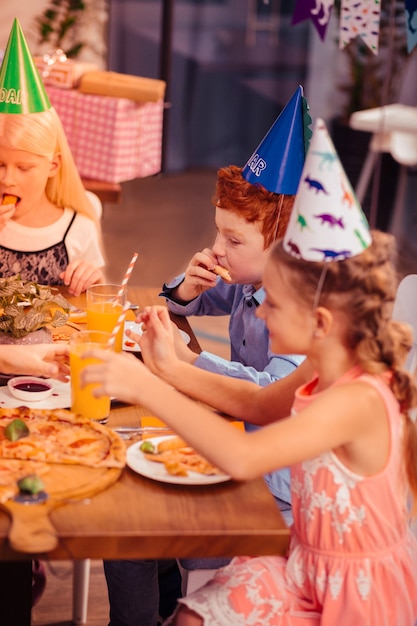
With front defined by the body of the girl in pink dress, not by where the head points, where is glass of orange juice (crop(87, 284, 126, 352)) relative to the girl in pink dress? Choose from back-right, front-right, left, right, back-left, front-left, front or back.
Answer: front-right

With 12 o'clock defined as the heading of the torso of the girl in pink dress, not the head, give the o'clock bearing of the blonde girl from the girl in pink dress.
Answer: The blonde girl is roughly at 2 o'clock from the girl in pink dress.

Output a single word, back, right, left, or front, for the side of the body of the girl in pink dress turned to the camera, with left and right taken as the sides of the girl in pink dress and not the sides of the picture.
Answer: left
